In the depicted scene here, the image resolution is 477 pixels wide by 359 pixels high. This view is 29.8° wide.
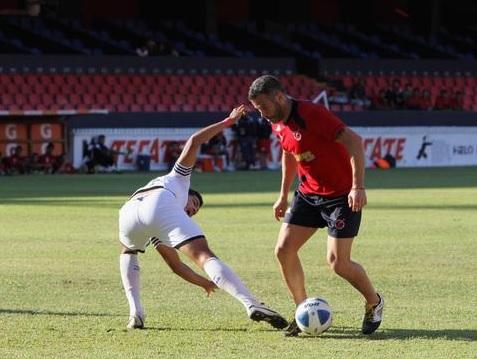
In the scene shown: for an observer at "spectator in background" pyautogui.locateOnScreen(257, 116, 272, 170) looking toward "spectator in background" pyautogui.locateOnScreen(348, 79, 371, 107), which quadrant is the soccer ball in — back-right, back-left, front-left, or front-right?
back-right

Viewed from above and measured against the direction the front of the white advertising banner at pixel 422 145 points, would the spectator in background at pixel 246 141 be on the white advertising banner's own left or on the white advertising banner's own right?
on the white advertising banner's own right

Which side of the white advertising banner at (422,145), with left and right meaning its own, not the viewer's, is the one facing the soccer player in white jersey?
front

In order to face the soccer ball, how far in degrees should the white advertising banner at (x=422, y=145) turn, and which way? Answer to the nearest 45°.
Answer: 0° — it already faces it

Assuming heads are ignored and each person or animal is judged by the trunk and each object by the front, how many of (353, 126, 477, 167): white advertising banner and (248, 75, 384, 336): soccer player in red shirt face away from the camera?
0

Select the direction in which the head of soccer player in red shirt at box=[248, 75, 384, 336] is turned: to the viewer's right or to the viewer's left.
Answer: to the viewer's left
